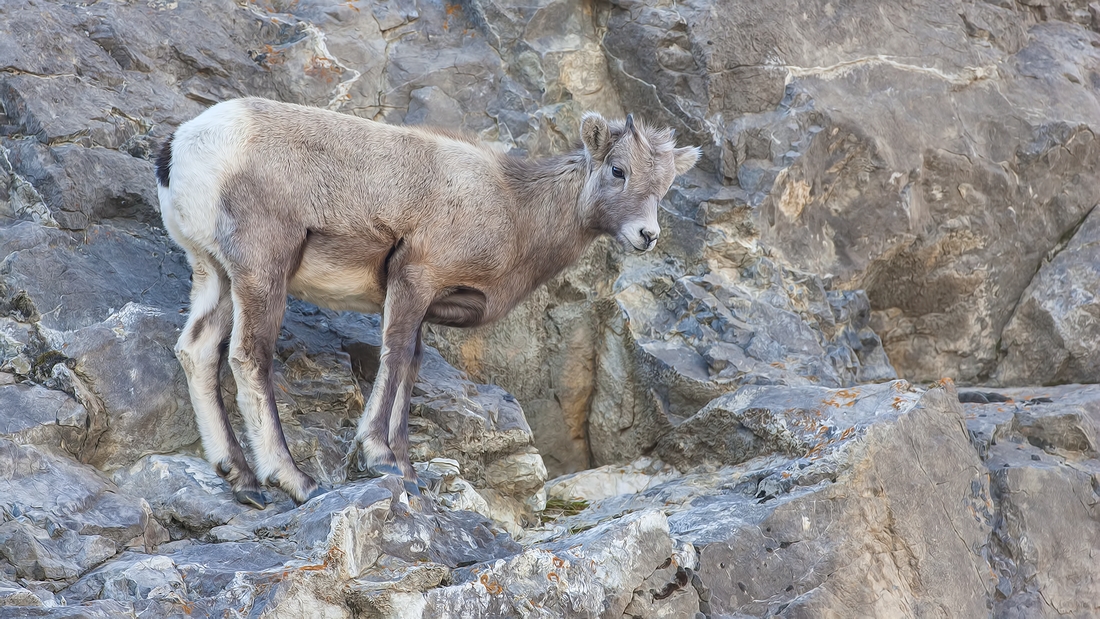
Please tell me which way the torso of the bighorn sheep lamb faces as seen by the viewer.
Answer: to the viewer's right

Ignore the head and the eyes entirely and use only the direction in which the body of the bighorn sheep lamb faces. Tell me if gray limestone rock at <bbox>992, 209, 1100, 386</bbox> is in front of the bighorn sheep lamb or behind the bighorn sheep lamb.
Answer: in front
